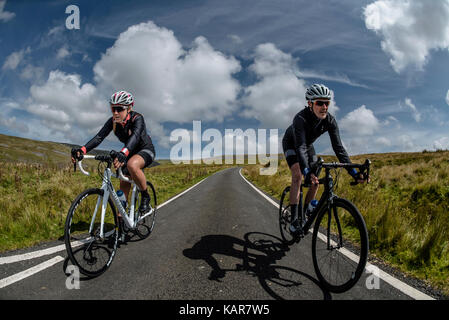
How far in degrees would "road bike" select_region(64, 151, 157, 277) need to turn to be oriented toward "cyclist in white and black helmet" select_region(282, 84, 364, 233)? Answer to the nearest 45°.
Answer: approximately 135° to its left

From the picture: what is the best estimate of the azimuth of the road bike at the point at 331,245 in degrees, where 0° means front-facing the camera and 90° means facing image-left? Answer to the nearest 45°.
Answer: approximately 315°

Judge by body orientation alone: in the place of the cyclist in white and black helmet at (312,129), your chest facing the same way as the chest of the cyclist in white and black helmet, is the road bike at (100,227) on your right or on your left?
on your right

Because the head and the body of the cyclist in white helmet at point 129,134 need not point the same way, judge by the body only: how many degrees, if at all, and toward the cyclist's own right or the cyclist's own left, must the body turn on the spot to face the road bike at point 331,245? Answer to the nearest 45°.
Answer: approximately 90° to the cyclist's own left
